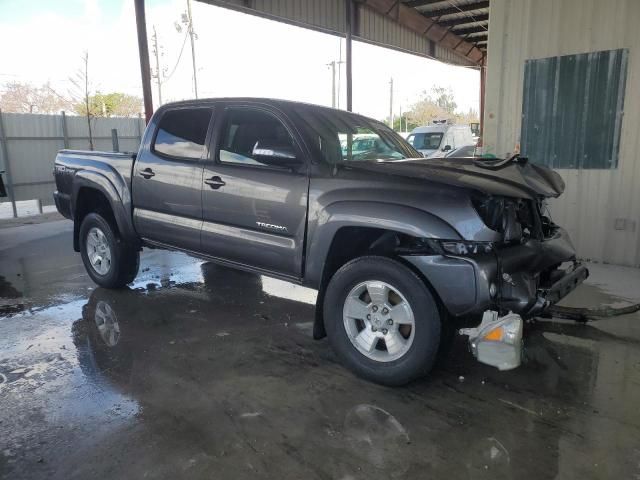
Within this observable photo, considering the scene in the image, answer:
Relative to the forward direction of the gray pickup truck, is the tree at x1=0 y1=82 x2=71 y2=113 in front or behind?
behind

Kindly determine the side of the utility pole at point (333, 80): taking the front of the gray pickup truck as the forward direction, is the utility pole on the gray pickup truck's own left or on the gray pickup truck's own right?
on the gray pickup truck's own left

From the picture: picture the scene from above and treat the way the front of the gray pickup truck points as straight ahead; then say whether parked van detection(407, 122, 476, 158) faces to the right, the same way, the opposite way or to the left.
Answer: to the right

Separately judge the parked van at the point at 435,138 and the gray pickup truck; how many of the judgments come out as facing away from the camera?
0

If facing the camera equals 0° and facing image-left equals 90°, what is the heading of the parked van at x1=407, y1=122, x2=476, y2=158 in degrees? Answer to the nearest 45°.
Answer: approximately 45°

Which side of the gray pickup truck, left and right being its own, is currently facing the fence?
back

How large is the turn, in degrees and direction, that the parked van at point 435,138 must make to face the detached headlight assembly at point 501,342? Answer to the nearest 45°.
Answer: approximately 45° to its left

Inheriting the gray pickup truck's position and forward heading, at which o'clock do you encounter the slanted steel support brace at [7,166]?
The slanted steel support brace is roughly at 6 o'clock from the gray pickup truck.

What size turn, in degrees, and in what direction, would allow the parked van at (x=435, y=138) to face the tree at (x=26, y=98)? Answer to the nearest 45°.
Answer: approximately 90° to its right

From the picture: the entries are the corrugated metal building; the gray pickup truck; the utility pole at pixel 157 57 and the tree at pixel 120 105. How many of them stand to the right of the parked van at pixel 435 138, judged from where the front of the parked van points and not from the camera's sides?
2

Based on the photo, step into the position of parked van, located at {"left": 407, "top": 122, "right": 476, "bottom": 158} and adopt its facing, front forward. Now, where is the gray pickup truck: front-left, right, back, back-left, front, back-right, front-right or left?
front-left

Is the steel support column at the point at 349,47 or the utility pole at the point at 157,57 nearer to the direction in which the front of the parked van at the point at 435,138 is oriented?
the steel support column

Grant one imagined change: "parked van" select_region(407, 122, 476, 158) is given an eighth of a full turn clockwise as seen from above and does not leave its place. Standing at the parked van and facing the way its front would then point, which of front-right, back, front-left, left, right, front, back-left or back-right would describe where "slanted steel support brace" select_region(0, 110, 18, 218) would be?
front-left

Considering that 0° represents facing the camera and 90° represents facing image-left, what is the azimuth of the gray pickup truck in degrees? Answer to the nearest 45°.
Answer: approximately 315°
